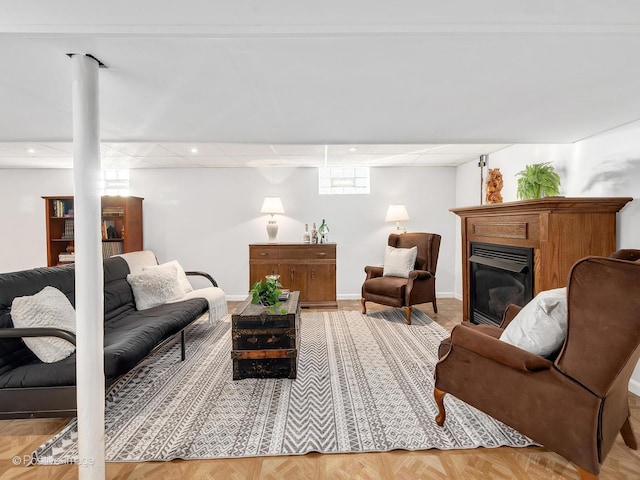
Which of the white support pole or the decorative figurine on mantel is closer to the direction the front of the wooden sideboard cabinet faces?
the white support pole

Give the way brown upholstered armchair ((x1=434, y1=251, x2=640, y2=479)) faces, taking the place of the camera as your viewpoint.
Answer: facing away from the viewer and to the left of the viewer

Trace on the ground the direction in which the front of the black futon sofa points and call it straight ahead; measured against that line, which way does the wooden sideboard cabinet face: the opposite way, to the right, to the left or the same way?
to the right

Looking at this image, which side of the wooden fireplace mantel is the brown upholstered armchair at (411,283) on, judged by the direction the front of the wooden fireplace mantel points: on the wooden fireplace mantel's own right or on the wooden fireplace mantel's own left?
on the wooden fireplace mantel's own right

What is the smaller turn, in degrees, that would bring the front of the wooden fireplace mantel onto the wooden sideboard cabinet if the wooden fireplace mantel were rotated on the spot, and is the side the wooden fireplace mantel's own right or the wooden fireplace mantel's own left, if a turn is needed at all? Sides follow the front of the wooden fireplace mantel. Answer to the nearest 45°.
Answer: approximately 45° to the wooden fireplace mantel's own right

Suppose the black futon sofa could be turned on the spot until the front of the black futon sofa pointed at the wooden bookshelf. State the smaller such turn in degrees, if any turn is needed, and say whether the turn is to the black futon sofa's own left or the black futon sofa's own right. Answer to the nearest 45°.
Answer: approximately 135° to the black futon sofa's own left

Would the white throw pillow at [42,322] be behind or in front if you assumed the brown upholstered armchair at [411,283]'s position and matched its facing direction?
in front

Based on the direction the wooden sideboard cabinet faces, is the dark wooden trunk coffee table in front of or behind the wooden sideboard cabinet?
in front

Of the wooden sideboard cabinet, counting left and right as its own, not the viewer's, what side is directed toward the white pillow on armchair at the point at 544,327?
front
